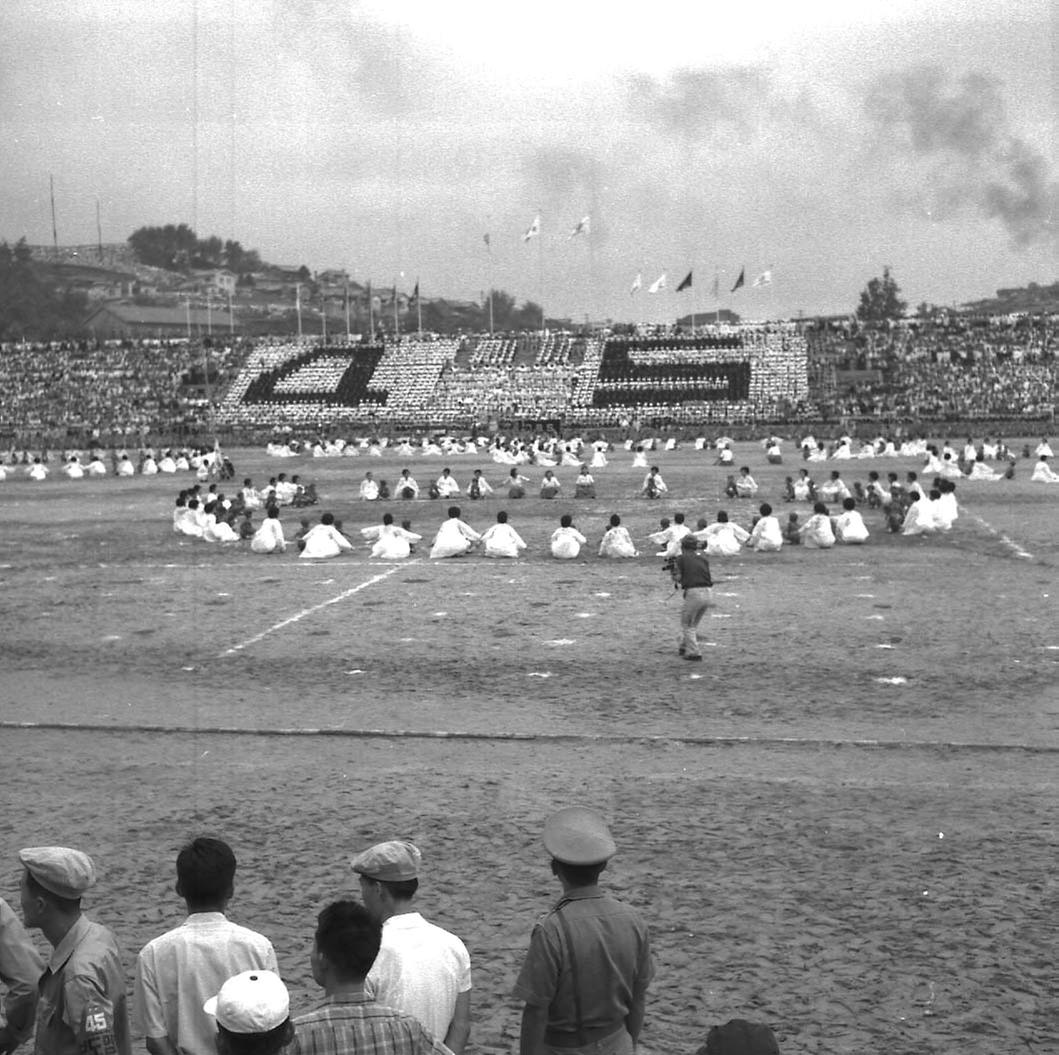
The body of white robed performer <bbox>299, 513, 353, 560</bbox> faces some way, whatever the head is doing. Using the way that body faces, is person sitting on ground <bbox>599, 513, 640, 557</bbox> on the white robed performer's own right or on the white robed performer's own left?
on the white robed performer's own right

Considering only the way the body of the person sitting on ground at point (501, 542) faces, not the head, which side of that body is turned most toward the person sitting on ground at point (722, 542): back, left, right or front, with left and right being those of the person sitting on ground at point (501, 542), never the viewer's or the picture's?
right

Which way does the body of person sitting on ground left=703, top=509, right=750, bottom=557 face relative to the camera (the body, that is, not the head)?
away from the camera

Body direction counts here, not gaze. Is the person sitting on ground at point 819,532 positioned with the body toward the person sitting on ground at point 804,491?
yes

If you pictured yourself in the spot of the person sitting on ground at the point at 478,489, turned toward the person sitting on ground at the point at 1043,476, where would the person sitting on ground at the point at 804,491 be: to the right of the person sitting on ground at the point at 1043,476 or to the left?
right

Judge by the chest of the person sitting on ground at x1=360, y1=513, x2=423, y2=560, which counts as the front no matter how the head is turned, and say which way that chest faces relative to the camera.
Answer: away from the camera

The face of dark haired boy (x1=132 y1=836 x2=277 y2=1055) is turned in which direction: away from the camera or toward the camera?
away from the camera

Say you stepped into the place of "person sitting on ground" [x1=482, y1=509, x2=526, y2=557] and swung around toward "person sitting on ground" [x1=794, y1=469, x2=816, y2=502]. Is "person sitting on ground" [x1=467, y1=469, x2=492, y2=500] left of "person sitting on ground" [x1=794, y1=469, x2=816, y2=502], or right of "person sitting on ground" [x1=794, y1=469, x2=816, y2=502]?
left

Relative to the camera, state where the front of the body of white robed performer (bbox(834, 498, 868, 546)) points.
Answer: away from the camera

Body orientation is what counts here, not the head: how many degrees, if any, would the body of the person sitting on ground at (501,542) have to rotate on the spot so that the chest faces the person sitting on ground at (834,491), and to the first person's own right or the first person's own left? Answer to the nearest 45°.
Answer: approximately 45° to the first person's own right

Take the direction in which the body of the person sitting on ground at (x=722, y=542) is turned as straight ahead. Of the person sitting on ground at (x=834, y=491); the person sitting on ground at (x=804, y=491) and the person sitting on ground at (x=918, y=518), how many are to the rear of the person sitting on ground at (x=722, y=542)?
0

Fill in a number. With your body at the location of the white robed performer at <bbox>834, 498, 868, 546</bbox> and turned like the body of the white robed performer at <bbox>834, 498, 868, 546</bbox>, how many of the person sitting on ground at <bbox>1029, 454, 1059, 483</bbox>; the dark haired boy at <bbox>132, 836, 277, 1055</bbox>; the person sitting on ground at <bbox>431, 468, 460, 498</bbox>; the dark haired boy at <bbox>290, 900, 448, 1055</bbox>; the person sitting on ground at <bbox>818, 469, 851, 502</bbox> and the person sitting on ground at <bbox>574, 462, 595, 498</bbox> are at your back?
2

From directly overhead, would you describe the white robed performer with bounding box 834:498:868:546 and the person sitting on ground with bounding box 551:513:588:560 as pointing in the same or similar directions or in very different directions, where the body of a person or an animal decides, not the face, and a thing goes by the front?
same or similar directions

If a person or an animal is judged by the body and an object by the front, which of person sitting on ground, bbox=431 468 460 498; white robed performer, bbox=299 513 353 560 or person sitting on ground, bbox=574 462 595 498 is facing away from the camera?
the white robed performer

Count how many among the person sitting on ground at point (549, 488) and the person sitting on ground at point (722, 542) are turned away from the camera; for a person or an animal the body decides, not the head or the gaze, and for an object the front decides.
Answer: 1

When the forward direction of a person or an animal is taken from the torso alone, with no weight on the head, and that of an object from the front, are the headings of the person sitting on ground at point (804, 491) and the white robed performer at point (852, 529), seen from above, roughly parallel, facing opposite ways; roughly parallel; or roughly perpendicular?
roughly parallel, facing opposite ways

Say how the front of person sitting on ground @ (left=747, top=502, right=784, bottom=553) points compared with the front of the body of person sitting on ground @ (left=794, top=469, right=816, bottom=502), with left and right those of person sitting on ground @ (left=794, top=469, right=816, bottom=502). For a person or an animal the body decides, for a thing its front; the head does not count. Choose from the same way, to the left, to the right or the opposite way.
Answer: the opposite way

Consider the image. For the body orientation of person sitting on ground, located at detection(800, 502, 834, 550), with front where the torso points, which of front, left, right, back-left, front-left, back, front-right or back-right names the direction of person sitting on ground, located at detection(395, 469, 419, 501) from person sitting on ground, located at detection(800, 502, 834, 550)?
front-left

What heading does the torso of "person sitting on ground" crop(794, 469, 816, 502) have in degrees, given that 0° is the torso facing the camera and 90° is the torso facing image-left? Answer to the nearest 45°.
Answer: approximately 0°

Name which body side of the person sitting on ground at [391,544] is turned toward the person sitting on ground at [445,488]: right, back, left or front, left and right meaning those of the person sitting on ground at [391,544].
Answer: front

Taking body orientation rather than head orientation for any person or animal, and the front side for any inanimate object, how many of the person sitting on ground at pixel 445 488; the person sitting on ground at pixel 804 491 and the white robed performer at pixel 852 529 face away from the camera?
1

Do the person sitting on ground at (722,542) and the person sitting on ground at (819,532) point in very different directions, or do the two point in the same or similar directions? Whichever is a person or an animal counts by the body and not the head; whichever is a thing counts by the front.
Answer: same or similar directions

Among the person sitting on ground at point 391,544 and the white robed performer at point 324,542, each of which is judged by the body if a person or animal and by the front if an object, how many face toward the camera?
0

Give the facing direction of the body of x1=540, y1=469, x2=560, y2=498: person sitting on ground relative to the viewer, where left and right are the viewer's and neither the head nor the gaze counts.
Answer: facing the viewer

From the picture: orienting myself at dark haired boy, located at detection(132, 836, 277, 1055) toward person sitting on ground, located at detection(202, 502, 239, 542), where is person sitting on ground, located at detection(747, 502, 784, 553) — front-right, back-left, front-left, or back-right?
front-right
